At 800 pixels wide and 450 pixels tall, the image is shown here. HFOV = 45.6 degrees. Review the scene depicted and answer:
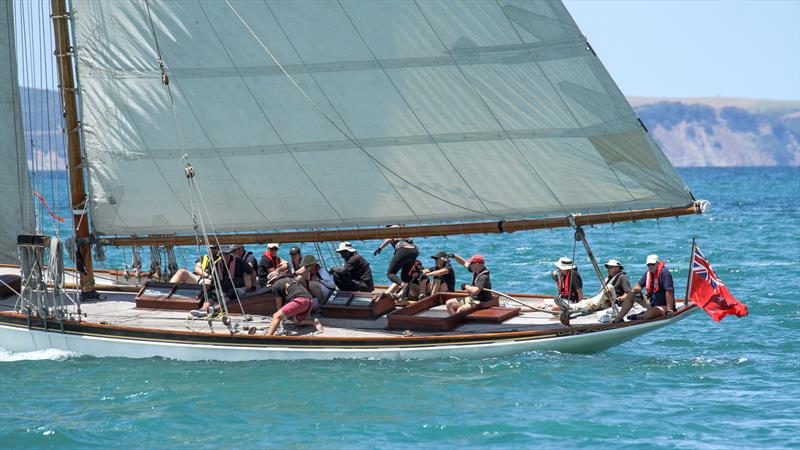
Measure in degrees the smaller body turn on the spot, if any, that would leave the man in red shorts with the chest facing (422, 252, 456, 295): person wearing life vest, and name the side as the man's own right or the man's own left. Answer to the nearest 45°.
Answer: approximately 135° to the man's own right

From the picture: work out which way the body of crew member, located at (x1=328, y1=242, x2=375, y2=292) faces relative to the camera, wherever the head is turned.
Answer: to the viewer's left

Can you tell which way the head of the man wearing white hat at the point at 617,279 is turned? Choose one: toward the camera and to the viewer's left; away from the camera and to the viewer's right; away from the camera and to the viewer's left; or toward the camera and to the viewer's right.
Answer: toward the camera and to the viewer's left

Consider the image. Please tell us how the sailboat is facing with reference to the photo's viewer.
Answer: facing to the left of the viewer

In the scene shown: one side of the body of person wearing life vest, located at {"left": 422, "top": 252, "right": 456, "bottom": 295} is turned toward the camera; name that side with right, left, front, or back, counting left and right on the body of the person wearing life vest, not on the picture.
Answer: left

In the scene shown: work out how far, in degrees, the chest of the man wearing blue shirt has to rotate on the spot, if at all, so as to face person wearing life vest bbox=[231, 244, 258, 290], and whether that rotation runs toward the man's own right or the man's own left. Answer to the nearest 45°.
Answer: approximately 45° to the man's own right

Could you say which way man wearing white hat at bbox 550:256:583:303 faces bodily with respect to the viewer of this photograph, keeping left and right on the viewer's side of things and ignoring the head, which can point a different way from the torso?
facing the viewer and to the left of the viewer

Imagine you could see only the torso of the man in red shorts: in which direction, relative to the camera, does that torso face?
to the viewer's left

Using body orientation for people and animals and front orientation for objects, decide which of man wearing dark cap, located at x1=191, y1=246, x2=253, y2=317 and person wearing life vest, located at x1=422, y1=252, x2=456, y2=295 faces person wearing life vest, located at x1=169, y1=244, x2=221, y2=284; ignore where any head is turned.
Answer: person wearing life vest, located at x1=422, y1=252, x2=456, y2=295

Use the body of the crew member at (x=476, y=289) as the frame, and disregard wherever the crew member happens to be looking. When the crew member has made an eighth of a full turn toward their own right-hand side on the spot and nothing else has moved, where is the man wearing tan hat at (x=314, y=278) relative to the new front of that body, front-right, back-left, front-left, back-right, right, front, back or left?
front-left

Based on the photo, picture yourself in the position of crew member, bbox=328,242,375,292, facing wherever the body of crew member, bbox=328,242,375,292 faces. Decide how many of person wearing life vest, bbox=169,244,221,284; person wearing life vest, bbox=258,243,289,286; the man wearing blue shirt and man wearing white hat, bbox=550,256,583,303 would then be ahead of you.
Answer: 2
